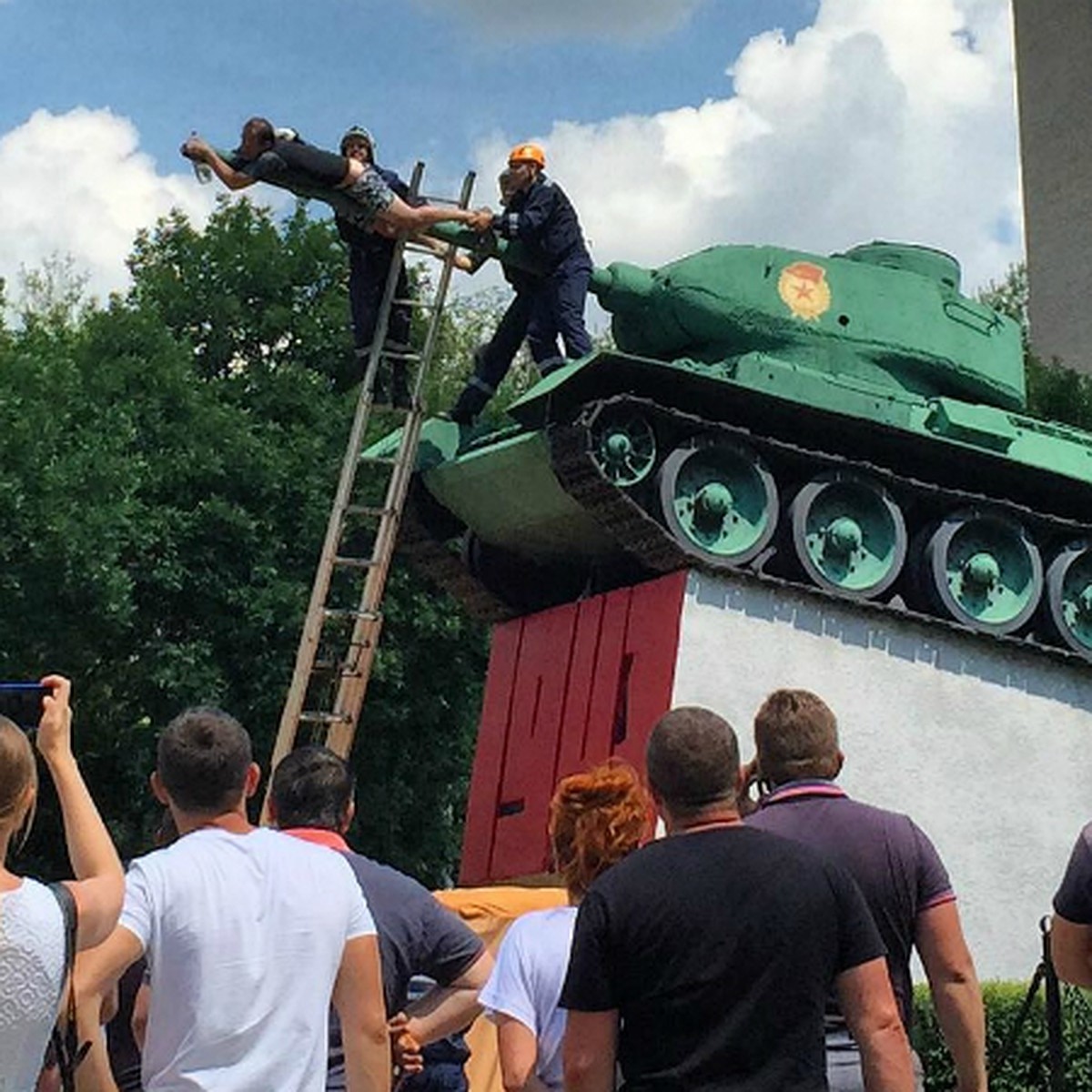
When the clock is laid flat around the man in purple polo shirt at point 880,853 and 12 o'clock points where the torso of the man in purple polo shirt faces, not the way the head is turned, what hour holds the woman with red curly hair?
The woman with red curly hair is roughly at 10 o'clock from the man in purple polo shirt.

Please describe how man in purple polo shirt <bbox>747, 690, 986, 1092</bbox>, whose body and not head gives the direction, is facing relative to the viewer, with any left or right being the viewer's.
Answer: facing away from the viewer and to the left of the viewer

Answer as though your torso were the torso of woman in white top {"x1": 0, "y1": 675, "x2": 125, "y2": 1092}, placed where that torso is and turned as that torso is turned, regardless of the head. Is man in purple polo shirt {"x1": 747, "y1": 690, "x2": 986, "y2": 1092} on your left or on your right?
on your right

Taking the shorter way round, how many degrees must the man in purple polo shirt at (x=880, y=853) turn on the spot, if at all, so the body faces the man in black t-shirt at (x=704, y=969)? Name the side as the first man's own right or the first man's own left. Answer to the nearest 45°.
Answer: approximately 135° to the first man's own left

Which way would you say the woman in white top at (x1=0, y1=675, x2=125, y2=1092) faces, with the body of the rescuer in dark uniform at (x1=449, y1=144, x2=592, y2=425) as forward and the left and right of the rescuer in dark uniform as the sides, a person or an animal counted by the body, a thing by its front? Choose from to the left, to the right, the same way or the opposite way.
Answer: to the right

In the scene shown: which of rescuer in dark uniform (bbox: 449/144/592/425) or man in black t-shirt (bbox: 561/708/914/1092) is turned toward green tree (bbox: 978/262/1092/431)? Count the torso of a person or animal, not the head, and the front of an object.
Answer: the man in black t-shirt

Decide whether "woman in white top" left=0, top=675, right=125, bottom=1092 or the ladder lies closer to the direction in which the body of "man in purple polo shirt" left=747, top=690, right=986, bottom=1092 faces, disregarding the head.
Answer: the ladder

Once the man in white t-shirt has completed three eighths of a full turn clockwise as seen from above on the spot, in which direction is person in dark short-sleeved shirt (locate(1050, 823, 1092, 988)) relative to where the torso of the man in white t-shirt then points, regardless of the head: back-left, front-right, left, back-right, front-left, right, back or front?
front-left

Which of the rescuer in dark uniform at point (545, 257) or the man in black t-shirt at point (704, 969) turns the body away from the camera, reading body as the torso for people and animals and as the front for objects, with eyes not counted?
the man in black t-shirt

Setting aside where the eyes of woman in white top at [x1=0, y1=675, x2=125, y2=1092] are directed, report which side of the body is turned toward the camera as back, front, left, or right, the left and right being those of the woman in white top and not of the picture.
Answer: back

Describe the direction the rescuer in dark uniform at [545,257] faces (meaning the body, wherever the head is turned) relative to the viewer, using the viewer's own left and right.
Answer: facing to the left of the viewer

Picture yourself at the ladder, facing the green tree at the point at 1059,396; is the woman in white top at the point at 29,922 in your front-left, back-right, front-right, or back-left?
back-right

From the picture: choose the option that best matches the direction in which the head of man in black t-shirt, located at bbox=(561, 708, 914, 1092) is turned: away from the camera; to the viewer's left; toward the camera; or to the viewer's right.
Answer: away from the camera

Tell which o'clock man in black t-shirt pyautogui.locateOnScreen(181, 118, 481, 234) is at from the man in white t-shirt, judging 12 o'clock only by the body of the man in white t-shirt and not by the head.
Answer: The man in black t-shirt is roughly at 12 o'clock from the man in white t-shirt.

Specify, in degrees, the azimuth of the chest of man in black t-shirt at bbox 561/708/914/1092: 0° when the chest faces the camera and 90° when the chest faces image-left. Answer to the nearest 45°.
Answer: approximately 180°

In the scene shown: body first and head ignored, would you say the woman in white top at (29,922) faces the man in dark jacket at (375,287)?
yes

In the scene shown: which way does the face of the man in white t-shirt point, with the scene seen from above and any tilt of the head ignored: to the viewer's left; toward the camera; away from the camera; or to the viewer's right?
away from the camera
